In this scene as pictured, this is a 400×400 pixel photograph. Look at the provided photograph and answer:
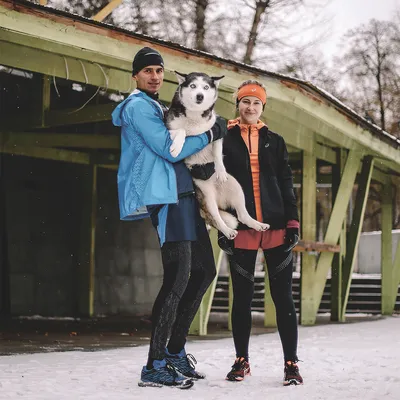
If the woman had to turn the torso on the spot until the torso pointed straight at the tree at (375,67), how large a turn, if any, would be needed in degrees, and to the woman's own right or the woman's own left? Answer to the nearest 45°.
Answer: approximately 180°

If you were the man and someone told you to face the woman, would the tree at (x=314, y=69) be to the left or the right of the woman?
left

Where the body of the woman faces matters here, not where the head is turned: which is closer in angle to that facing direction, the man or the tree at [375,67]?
the man

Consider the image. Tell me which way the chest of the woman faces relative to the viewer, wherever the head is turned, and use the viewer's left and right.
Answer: facing the viewer

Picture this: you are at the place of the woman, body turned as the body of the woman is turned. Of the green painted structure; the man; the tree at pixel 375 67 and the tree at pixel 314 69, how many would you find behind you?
3

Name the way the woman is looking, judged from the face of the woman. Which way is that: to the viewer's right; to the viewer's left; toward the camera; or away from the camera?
toward the camera

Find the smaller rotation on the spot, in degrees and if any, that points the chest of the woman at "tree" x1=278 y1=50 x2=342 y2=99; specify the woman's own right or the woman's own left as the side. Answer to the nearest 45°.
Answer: approximately 180°

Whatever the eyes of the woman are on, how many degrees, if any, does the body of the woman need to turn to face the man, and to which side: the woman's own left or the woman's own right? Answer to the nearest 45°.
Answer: approximately 45° to the woman's own right

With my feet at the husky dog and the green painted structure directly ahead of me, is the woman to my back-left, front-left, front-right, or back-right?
front-right

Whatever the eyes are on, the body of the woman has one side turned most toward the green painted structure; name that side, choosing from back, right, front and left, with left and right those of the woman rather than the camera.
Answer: back
